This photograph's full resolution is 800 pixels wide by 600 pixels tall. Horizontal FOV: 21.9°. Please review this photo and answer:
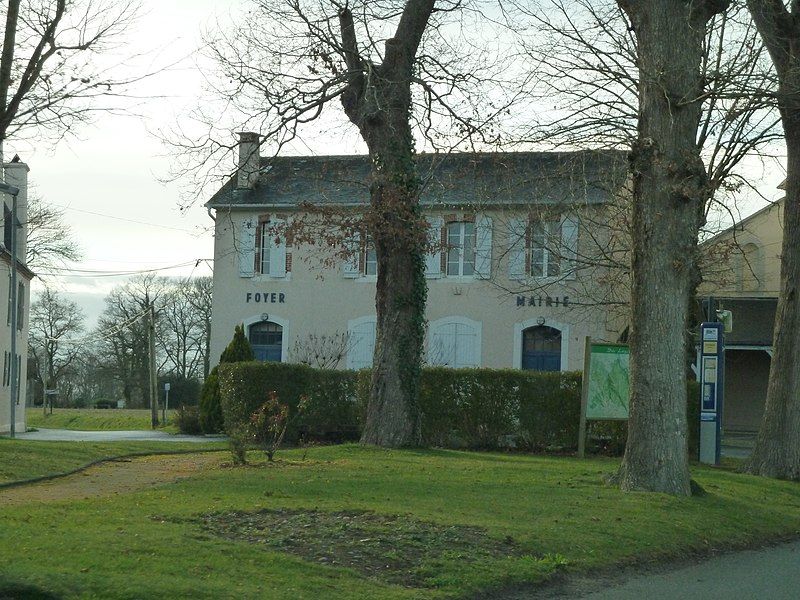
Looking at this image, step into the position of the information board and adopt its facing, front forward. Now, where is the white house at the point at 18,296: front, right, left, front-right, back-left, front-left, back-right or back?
back-right

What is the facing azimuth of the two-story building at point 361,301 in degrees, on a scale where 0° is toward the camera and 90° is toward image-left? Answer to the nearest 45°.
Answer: approximately 0°

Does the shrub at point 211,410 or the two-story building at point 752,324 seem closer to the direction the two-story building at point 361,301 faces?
the shrub

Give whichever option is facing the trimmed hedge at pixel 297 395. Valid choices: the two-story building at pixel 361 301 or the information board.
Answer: the two-story building

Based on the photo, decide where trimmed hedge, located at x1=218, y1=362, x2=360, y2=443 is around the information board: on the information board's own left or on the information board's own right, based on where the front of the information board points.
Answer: on the information board's own right

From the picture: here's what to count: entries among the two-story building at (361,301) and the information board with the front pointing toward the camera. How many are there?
2

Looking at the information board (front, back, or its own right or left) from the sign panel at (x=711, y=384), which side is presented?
left

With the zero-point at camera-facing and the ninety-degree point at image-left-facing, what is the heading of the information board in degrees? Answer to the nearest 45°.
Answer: approximately 0°

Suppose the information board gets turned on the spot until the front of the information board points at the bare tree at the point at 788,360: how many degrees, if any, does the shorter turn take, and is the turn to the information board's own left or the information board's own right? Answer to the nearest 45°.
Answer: approximately 45° to the information board's own left
